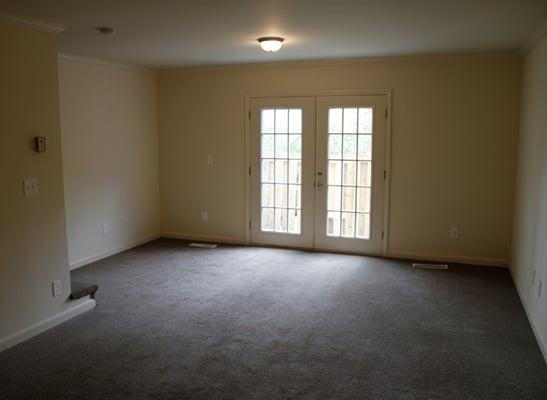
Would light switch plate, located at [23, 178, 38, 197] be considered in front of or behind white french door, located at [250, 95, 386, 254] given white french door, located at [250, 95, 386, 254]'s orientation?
in front

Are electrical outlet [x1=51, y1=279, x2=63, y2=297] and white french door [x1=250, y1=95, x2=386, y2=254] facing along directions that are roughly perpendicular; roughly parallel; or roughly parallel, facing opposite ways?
roughly perpendicular

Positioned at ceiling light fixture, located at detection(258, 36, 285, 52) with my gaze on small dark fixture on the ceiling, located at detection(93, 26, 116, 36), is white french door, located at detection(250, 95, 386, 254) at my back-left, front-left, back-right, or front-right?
back-right

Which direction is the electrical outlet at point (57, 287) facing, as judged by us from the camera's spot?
facing the viewer and to the right of the viewer

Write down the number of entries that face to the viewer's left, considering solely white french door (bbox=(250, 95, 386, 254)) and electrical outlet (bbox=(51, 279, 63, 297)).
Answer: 0

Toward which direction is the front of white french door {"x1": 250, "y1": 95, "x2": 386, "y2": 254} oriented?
toward the camera

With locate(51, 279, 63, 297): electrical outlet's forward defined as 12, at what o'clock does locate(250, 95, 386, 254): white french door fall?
The white french door is roughly at 10 o'clock from the electrical outlet.

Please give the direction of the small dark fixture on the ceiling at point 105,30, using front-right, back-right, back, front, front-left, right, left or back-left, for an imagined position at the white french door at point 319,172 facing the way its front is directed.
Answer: front-right

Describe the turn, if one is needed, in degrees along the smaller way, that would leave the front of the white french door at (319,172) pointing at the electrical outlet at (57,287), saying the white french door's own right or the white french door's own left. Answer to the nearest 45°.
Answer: approximately 45° to the white french door's own right
